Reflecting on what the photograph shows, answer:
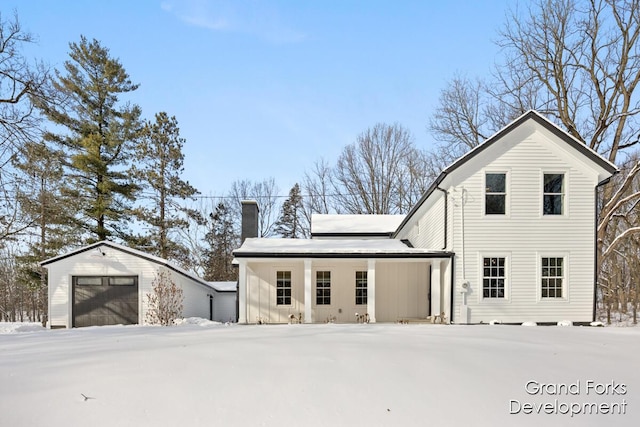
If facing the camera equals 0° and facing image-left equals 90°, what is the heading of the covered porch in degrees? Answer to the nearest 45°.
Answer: approximately 0°

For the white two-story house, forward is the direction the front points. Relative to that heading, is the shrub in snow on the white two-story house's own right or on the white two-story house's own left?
on the white two-story house's own right

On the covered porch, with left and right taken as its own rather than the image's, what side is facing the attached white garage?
right

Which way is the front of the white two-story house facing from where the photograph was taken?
facing the viewer

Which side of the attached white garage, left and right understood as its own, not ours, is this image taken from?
front

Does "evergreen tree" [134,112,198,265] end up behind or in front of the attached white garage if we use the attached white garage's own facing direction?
behind

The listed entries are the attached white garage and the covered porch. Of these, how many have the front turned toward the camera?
2

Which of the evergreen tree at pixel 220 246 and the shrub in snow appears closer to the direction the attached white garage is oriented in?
the shrub in snow

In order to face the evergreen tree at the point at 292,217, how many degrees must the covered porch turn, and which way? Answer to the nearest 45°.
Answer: approximately 180°
